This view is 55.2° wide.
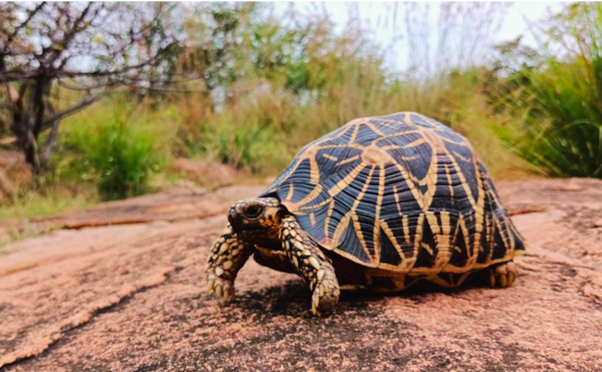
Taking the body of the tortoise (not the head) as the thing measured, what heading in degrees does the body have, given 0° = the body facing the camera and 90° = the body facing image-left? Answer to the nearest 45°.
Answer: approximately 45°

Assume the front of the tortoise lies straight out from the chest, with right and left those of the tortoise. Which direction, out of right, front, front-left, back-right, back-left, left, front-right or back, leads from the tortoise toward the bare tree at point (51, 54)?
right

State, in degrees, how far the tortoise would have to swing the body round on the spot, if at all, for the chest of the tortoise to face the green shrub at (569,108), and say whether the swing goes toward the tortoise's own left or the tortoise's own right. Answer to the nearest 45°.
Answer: approximately 180°

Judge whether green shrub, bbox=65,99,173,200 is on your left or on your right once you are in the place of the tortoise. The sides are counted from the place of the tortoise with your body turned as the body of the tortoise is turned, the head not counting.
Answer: on your right
